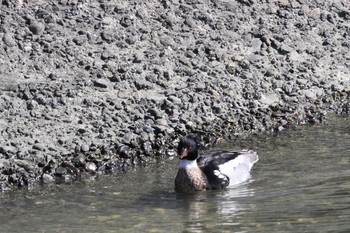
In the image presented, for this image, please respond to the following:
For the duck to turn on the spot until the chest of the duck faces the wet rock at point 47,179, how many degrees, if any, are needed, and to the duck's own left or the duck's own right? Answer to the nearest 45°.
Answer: approximately 45° to the duck's own right

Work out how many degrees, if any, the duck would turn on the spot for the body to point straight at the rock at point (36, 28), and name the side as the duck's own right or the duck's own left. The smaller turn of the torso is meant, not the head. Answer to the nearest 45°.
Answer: approximately 90° to the duck's own right

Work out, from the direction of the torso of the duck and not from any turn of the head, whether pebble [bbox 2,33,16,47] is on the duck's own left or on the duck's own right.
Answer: on the duck's own right

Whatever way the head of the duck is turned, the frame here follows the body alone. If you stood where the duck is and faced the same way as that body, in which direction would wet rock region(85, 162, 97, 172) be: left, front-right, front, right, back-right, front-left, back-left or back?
front-right

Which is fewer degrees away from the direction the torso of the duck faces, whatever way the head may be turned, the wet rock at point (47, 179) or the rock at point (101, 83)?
the wet rock

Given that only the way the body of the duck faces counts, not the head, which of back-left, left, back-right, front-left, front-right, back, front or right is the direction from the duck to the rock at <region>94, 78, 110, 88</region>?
right

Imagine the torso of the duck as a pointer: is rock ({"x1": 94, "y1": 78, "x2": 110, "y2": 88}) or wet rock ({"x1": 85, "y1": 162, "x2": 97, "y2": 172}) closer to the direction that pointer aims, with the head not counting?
the wet rock

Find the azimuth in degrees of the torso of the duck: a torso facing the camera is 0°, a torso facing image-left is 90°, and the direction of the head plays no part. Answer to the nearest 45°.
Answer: approximately 45°
